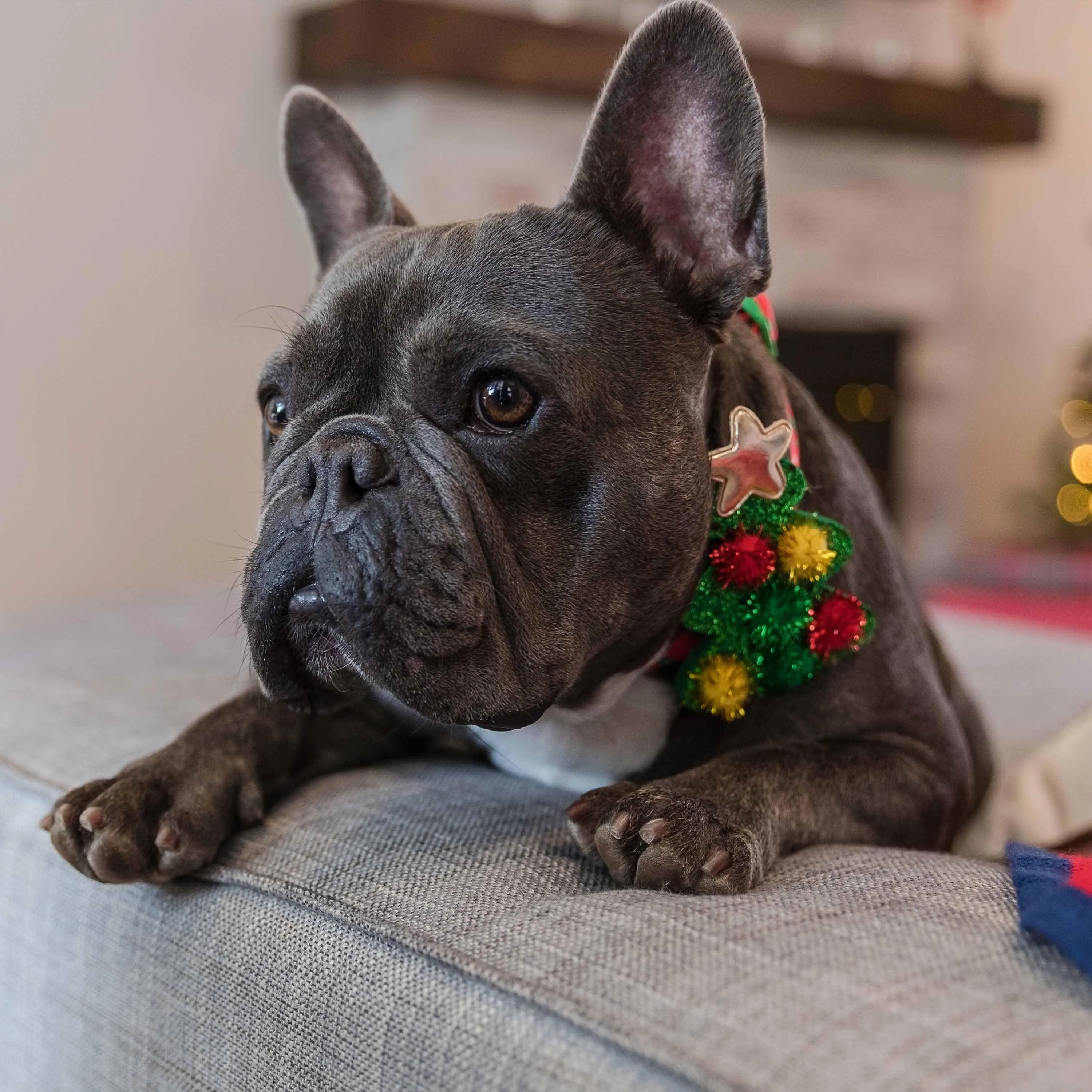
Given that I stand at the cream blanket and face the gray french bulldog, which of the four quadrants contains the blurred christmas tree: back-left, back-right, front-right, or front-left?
back-right

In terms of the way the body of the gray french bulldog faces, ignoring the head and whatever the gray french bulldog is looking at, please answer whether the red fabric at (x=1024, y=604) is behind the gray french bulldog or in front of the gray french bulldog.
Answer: behind

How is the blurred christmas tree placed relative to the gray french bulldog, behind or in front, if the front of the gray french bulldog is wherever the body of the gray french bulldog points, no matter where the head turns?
behind

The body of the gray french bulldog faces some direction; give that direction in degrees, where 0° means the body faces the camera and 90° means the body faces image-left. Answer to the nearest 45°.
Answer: approximately 45°
